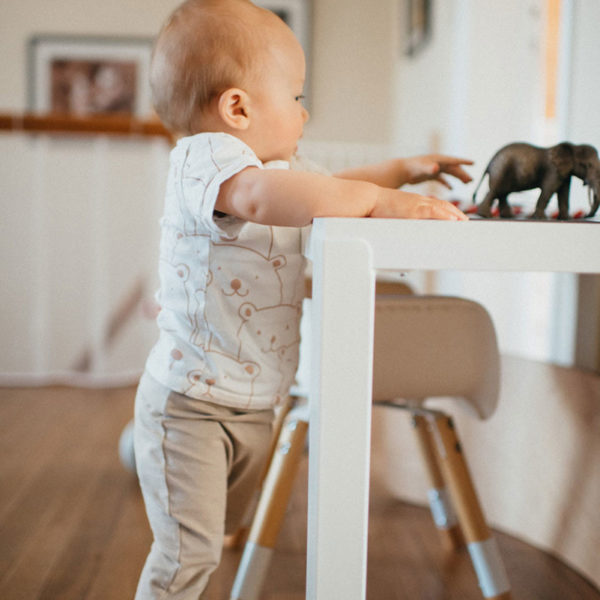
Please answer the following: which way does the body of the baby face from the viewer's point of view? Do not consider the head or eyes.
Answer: to the viewer's right

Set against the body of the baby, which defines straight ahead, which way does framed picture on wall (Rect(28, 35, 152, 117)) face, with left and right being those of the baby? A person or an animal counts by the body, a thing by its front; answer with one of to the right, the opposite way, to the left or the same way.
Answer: to the right

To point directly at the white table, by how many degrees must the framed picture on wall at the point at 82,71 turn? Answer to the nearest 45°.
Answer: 0° — it already faces it

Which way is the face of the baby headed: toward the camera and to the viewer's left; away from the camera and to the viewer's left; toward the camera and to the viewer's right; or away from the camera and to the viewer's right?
away from the camera and to the viewer's right

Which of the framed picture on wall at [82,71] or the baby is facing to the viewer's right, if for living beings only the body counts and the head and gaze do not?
the baby

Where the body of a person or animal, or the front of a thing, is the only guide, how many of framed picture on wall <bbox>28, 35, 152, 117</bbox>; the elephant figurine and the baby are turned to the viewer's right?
2

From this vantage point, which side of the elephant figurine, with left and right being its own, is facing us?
right
